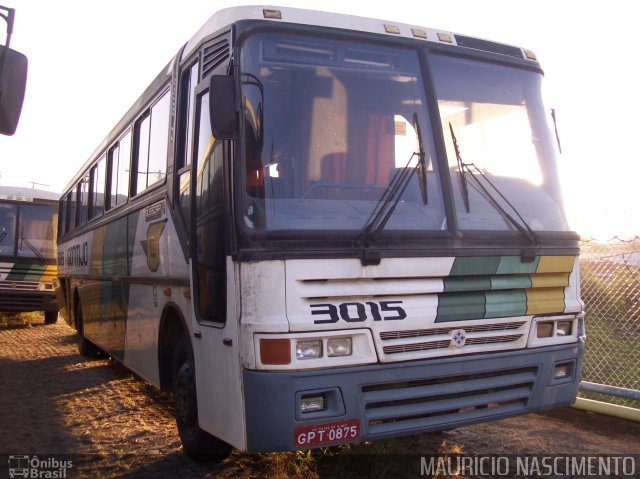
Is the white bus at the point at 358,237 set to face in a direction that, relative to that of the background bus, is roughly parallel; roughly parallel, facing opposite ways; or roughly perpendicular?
roughly parallel

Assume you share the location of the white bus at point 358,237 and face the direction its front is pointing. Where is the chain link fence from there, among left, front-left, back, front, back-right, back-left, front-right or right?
left

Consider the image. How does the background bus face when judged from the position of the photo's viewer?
facing the viewer

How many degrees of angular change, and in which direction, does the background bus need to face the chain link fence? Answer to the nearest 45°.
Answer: approximately 45° to its left

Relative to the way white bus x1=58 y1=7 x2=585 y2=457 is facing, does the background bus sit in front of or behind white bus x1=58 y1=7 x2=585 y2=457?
behind

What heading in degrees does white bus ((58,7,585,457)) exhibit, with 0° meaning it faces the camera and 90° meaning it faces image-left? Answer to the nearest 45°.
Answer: approximately 315°

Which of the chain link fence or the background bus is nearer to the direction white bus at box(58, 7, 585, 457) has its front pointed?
the chain link fence

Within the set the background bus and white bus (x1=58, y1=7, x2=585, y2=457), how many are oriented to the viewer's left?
0
